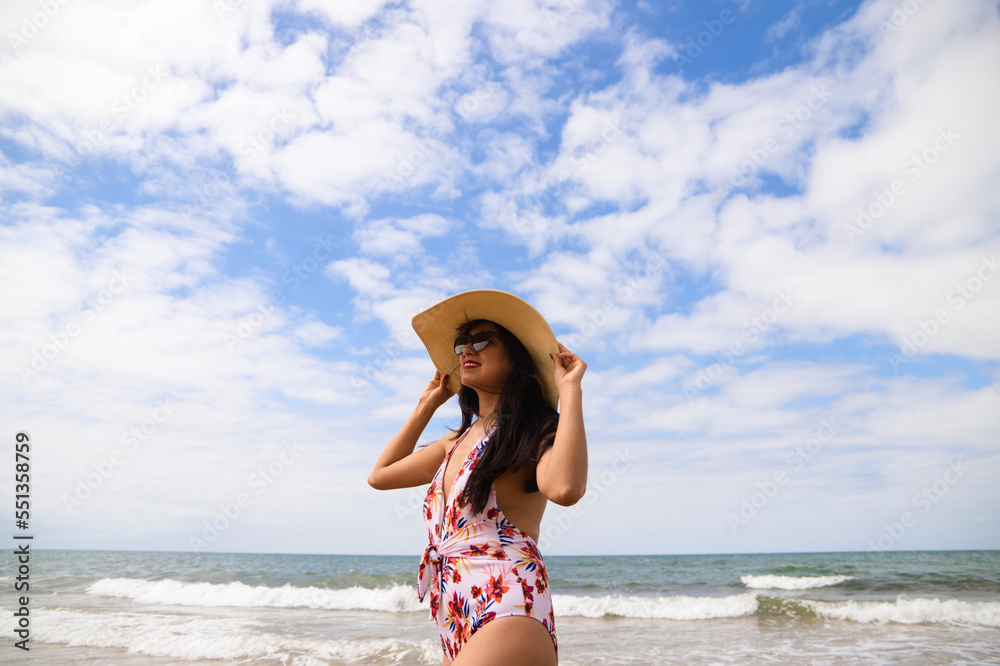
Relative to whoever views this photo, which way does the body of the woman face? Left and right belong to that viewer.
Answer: facing the viewer and to the left of the viewer

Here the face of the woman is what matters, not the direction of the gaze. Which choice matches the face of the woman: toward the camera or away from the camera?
toward the camera
